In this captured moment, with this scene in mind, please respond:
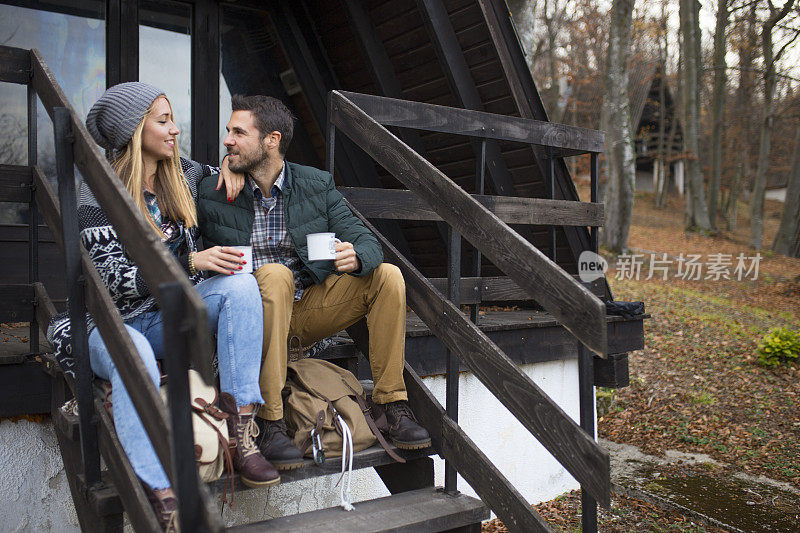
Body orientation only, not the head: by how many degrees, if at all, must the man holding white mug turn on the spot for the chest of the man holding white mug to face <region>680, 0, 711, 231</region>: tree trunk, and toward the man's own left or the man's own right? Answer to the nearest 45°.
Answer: approximately 135° to the man's own left

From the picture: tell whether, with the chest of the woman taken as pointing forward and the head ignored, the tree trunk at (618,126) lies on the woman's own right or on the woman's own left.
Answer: on the woman's own left

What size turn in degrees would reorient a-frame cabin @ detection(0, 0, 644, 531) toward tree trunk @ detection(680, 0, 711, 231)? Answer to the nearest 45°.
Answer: approximately 90° to its left

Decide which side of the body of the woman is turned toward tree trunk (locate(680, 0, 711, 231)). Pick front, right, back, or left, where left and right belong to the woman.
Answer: left

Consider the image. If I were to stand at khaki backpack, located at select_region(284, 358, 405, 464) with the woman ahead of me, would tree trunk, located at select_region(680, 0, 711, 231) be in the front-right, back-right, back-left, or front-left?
back-right

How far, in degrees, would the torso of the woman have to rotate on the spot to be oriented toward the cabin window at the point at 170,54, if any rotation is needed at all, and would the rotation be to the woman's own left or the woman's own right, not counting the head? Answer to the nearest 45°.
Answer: approximately 135° to the woman's own left

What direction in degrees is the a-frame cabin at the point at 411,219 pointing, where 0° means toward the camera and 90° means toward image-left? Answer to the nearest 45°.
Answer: approximately 315°
